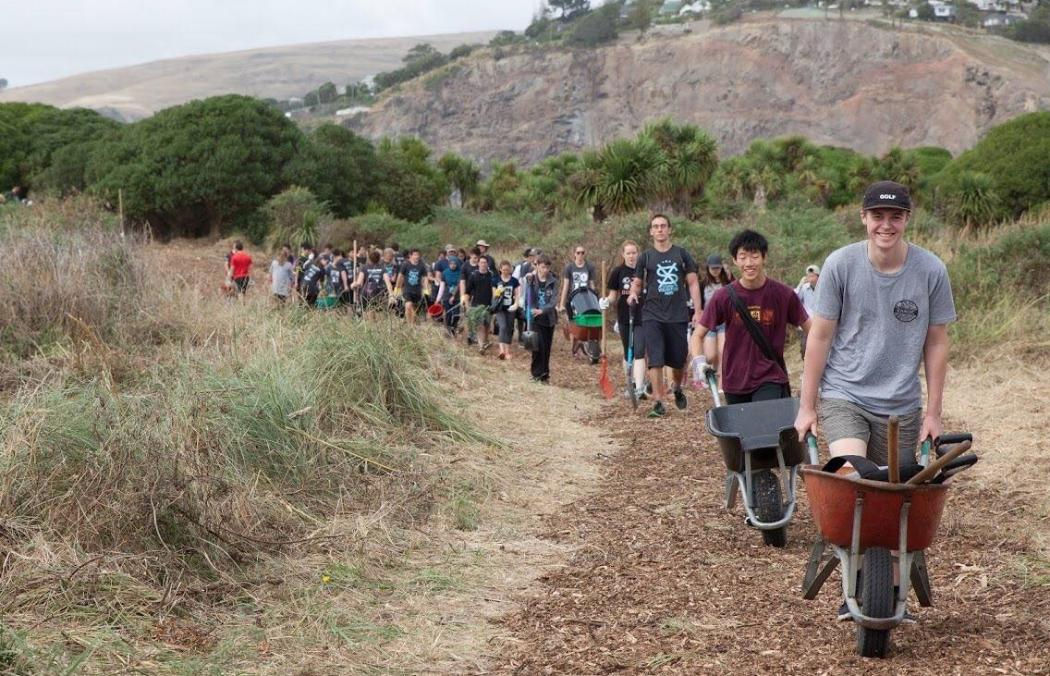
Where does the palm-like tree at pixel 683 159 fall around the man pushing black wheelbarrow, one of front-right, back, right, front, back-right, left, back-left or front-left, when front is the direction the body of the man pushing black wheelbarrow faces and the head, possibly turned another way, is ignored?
back

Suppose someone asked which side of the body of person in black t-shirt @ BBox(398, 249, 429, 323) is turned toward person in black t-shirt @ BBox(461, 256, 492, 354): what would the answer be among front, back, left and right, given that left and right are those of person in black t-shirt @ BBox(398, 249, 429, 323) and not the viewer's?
front

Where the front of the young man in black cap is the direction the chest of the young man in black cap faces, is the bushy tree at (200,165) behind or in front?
behind

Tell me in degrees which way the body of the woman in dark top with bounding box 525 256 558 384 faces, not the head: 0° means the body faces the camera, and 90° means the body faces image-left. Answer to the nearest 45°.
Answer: approximately 0°

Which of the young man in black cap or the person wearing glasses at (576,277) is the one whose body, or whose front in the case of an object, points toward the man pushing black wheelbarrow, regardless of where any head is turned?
the person wearing glasses

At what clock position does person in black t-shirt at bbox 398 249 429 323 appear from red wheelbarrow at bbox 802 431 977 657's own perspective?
The person in black t-shirt is roughly at 5 o'clock from the red wheelbarrow.

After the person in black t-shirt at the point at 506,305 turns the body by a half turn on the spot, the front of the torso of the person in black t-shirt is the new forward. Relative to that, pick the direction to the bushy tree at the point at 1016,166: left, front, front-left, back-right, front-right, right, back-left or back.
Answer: front-right

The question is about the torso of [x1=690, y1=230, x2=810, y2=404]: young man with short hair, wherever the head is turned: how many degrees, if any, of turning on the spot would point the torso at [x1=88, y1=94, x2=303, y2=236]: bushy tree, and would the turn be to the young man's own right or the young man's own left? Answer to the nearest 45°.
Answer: approximately 135° to the young man's own right
